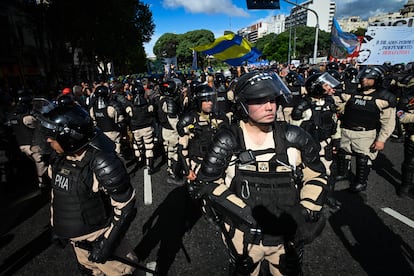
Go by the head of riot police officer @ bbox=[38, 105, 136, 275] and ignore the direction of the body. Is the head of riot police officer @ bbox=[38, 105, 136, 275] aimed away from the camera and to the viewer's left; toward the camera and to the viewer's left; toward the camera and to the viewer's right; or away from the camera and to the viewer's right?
toward the camera and to the viewer's left

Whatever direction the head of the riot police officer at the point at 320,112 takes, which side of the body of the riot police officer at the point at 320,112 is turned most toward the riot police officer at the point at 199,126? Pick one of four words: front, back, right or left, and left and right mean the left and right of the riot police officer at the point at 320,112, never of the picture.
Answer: right

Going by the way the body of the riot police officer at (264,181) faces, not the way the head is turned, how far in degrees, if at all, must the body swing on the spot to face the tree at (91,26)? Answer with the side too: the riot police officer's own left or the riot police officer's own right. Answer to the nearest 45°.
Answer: approximately 135° to the riot police officer's own right

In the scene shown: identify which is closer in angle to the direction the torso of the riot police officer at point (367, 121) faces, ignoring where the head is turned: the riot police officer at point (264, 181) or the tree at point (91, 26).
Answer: the riot police officer

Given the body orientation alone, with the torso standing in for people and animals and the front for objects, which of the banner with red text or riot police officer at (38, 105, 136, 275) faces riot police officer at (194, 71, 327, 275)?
the banner with red text

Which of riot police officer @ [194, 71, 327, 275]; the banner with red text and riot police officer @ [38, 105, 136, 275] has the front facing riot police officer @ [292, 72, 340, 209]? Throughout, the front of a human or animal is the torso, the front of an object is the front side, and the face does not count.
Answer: the banner with red text

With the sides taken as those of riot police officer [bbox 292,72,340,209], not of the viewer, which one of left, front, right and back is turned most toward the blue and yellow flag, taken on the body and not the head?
back

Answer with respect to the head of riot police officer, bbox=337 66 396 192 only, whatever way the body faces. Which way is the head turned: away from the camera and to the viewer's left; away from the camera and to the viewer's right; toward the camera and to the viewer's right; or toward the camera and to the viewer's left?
toward the camera and to the viewer's left

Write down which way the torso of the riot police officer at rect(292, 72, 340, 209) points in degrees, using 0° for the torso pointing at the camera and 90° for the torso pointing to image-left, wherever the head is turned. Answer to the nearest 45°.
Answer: approximately 315°

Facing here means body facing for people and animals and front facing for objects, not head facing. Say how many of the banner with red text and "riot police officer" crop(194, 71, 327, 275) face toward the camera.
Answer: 2

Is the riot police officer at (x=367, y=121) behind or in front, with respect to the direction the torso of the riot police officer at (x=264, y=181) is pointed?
behind

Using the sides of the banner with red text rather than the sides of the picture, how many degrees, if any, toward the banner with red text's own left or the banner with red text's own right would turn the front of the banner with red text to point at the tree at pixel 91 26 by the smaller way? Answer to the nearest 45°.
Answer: approximately 90° to the banner with red text's own right
